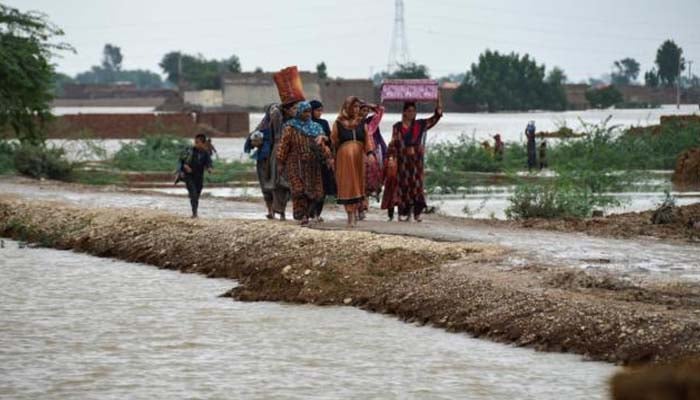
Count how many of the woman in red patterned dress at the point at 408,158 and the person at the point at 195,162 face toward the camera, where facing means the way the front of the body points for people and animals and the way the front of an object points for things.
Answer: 2

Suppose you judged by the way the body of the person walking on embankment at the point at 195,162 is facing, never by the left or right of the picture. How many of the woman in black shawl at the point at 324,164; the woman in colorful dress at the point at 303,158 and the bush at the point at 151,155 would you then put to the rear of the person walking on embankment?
1

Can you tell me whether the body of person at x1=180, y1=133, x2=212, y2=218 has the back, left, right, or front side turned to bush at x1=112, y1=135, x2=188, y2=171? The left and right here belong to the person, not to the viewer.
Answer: back

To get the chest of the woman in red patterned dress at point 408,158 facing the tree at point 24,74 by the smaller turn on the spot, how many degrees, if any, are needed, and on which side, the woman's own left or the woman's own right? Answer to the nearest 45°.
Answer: approximately 135° to the woman's own right

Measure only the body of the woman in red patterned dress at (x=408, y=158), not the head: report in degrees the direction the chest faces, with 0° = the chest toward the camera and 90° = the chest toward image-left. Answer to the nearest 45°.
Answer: approximately 0°

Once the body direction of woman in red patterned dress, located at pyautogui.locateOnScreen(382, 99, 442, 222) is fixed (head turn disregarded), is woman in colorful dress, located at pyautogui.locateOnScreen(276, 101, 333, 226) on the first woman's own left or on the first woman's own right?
on the first woman's own right

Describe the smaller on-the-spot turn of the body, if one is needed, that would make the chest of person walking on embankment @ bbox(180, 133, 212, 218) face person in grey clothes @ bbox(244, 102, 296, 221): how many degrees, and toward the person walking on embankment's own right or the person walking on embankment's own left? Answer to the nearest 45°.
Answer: approximately 45° to the person walking on embankment's own left

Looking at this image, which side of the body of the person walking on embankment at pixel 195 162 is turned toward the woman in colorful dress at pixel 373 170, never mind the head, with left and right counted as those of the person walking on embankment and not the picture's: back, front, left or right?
left
